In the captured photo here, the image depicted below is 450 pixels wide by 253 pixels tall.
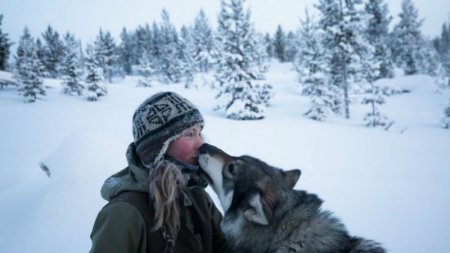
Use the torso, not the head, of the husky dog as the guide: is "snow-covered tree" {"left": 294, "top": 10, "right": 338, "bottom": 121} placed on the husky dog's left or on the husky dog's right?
on the husky dog's right

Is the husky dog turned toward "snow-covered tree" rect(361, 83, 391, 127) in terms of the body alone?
no

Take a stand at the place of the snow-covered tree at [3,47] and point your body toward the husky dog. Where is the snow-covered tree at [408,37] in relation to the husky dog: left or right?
left

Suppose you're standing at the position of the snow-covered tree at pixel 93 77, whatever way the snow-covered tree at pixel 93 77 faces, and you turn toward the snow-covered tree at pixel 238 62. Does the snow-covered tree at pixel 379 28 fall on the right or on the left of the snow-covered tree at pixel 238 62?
left

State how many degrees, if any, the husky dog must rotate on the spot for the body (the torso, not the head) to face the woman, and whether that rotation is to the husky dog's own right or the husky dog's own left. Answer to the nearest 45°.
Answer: approximately 45° to the husky dog's own left

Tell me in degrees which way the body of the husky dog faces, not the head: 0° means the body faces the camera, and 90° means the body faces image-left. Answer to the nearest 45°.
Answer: approximately 90°

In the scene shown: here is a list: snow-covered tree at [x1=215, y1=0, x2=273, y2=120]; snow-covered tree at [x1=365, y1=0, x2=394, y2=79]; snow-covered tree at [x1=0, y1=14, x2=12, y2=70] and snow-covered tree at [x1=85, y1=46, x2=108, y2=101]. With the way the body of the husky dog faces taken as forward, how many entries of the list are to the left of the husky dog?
0

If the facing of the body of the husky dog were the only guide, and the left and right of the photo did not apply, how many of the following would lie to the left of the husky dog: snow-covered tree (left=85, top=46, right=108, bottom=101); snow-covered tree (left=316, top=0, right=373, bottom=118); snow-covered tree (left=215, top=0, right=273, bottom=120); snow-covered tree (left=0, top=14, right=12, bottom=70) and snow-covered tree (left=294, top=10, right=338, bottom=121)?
0

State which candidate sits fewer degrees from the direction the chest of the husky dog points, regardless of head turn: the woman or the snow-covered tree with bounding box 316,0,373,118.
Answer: the woman

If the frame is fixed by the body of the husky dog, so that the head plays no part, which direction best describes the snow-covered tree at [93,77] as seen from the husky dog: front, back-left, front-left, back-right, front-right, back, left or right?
front-right

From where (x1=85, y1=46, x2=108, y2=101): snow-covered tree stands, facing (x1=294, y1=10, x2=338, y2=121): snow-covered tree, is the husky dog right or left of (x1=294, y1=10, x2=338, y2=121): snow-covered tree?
right

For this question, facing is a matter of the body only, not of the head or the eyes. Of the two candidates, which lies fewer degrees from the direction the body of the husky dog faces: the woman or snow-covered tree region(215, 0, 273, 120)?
the woman

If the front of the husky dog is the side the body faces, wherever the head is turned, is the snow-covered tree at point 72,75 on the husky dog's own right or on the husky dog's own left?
on the husky dog's own right

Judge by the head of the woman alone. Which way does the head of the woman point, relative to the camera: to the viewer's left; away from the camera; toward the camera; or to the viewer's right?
to the viewer's right

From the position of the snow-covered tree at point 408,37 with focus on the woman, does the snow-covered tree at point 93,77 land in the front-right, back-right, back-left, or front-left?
front-right

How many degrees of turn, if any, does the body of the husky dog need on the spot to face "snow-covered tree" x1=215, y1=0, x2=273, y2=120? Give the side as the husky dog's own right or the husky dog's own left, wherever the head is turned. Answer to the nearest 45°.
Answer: approximately 90° to the husky dog's own right

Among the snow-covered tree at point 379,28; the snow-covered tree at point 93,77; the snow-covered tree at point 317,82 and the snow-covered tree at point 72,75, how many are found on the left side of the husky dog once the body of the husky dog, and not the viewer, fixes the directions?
0

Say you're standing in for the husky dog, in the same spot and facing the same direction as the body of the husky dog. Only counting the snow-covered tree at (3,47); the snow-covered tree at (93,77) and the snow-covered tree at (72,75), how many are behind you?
0

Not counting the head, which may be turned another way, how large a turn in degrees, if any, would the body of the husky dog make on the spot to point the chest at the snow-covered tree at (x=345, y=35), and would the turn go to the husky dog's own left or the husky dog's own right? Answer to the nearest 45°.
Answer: approximately 90° to the husky dog's own right
